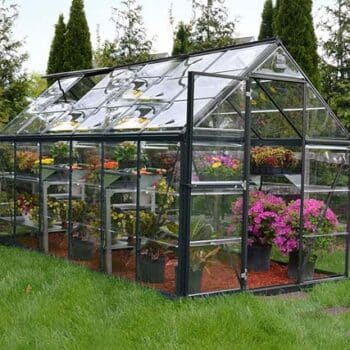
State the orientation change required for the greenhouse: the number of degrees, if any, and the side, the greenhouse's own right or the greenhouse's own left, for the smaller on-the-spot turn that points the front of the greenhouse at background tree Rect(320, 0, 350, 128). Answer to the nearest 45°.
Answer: approximately 90° to the greenhouse's own left

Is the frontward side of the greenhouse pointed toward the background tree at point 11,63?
no

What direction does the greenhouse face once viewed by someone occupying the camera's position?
facing the viewer and to the right of the viewer

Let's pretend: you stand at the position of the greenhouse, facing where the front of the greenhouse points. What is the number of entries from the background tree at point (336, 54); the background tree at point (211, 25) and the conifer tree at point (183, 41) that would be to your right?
0

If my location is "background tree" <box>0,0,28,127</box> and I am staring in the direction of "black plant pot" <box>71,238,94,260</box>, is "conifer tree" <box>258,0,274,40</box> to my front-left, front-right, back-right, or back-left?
front-left

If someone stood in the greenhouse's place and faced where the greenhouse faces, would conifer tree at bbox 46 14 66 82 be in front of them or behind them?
behind

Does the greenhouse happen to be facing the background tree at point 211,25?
no

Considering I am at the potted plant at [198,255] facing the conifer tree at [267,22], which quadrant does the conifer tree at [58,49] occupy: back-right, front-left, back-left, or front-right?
front-left

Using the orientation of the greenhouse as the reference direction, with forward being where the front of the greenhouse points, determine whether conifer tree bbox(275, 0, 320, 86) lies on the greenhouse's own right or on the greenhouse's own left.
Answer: on the greenhouse's own left

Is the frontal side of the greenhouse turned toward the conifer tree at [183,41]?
no

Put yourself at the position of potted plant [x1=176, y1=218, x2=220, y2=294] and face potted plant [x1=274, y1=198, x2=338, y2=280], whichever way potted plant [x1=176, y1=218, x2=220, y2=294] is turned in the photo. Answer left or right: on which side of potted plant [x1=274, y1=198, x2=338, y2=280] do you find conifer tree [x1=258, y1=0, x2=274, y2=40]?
left
